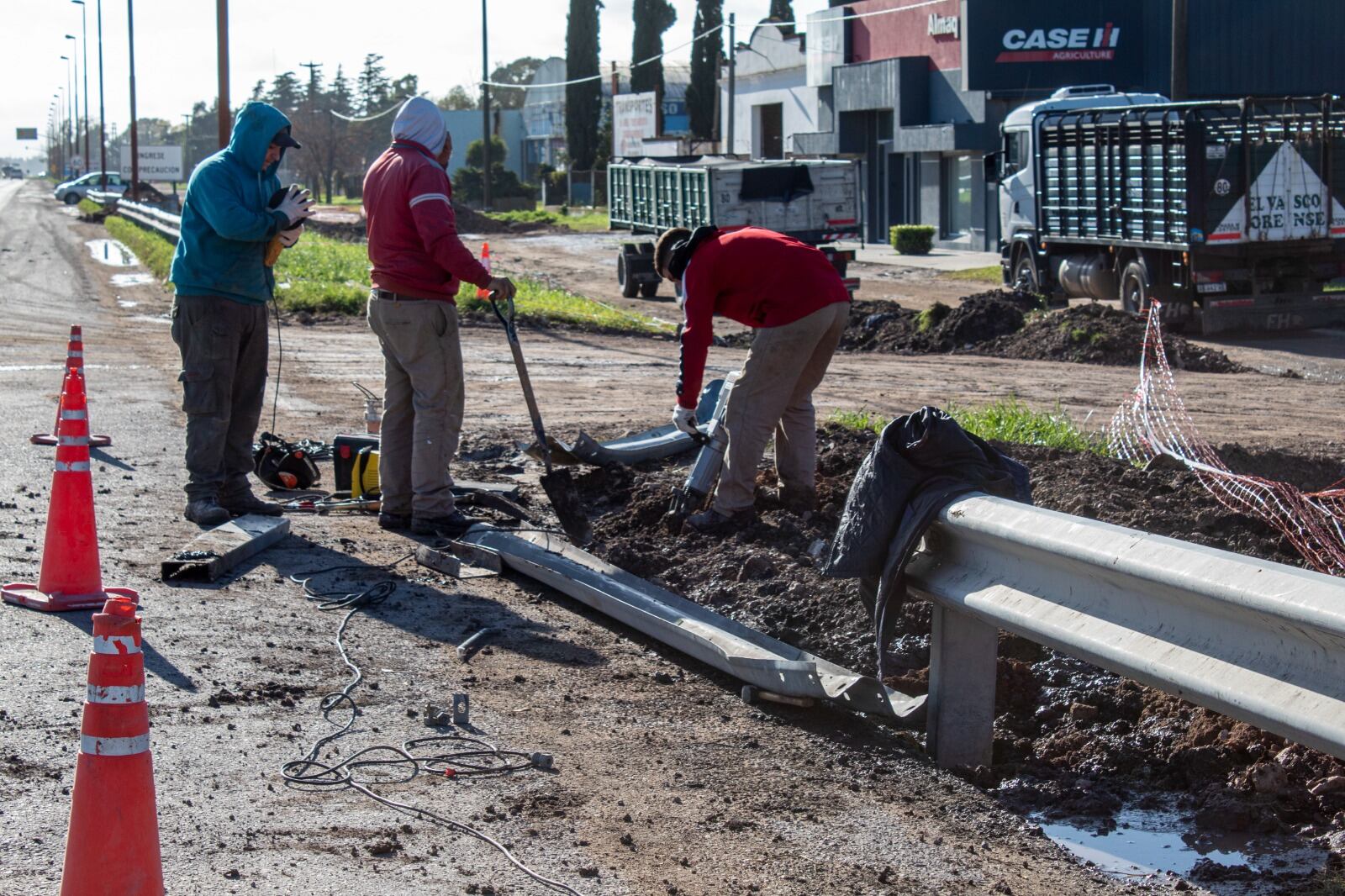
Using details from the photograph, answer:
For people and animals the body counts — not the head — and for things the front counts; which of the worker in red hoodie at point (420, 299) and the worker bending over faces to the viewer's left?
the worker bending over

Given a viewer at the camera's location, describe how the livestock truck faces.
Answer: facing away from the viewer and to the left of the viewer

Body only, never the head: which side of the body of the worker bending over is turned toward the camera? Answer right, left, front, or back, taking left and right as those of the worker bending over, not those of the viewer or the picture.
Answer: left

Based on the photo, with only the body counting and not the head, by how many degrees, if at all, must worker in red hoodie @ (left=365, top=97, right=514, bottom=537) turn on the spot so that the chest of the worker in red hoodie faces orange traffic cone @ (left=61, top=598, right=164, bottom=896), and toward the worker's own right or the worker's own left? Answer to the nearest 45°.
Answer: approximately 135° to the worker's own right

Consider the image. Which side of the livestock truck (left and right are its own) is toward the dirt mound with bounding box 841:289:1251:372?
left

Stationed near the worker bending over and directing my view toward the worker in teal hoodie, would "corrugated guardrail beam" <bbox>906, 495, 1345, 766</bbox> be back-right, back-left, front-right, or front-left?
back-left

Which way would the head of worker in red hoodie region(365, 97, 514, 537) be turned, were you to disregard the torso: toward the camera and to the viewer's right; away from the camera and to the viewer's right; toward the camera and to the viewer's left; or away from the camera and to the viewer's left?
away from the camera and to the viewer's right

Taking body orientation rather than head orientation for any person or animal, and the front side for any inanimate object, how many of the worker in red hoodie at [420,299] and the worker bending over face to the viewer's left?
1

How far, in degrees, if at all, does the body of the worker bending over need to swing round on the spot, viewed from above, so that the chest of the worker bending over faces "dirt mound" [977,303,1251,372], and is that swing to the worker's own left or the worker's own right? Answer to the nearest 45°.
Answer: approximately 90° to the worker's own right

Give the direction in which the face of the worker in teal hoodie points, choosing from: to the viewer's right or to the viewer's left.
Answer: to the viewer's right

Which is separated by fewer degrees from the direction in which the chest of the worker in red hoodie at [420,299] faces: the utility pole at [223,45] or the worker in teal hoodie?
the utility pole

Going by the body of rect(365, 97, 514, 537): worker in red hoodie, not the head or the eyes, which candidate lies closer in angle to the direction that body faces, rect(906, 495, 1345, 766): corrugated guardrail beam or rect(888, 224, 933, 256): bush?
the bush

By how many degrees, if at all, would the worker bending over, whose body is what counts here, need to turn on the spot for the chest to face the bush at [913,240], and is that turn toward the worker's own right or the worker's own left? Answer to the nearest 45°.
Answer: approximately 90° to the worker's own right
